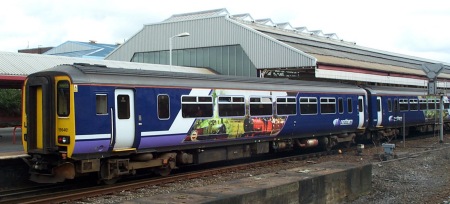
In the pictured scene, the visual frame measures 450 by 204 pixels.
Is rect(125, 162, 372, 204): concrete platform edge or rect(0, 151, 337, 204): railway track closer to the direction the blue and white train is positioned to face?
the railway track

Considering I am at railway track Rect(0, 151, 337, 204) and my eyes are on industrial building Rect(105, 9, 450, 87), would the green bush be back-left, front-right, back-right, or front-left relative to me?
front-left

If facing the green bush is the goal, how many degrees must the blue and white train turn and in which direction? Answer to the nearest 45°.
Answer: approximately 90° to its right

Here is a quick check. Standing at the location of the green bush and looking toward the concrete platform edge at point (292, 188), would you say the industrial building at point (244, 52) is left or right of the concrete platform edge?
left

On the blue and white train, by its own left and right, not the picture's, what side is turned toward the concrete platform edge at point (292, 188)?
left

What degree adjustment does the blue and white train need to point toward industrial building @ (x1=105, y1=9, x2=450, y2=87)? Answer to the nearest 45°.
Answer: approximately 135° to its right

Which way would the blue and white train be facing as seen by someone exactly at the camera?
facing the viewer and to the left of the viewer

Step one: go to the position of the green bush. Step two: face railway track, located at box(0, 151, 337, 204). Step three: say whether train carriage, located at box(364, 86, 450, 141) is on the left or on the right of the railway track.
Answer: left

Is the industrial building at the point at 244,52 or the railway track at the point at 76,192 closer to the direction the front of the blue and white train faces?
the railway track

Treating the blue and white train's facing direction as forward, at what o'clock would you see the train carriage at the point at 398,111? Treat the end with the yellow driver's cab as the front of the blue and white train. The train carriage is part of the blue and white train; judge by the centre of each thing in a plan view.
The train carriage is roughly at 6 o'clock from the blue and white train.
